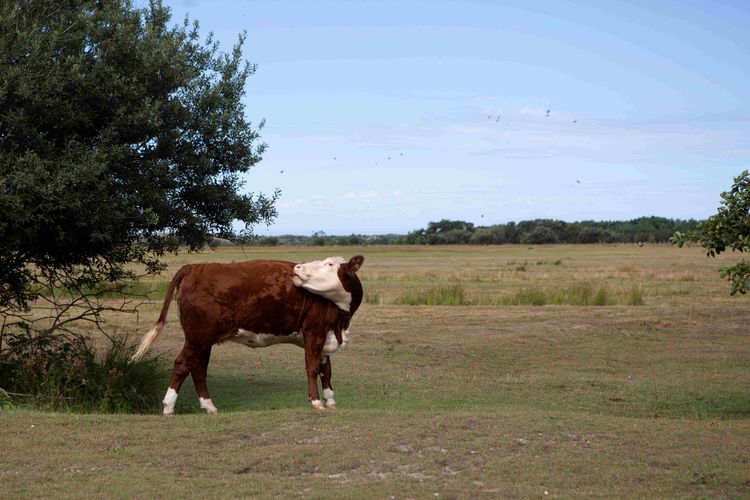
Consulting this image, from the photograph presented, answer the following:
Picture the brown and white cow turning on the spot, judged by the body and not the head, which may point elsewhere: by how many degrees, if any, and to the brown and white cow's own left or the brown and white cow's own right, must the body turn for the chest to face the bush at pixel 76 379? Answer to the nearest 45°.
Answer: approximately 135° to the brown and white cow's own left

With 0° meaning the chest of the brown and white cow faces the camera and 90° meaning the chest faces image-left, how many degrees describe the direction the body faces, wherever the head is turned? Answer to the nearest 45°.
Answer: approximately 270°

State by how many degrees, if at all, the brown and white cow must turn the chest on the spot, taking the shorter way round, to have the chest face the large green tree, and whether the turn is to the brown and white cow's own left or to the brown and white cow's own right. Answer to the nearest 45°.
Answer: approximately 135° to the brown and white cow's own left
